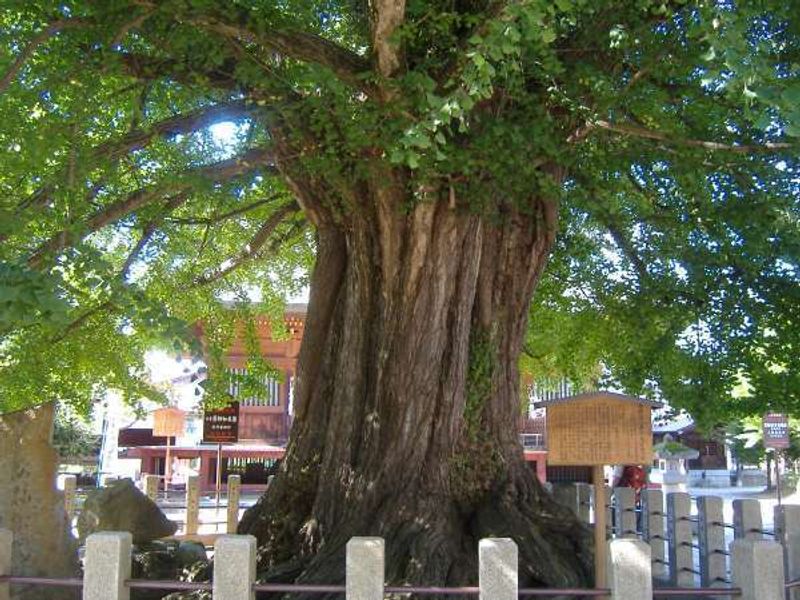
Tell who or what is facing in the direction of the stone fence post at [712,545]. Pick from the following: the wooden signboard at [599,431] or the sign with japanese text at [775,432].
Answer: the sign with japanese text

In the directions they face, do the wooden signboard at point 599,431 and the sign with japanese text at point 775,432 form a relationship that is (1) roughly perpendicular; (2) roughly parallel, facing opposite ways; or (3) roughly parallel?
roughly parallel

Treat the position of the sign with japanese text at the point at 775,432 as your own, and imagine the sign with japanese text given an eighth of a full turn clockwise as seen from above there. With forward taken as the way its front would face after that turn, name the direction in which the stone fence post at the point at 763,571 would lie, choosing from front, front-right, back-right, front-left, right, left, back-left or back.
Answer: front-left

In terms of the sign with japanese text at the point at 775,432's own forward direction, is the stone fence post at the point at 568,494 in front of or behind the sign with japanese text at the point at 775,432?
in front

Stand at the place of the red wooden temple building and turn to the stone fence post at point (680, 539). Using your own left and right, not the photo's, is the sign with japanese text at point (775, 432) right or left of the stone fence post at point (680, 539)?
left

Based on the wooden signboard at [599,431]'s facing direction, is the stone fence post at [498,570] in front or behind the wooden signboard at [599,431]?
in front

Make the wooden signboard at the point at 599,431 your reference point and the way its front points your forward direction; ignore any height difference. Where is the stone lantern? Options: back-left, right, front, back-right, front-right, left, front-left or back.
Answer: back

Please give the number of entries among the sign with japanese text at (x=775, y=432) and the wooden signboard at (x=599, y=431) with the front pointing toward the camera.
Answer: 2

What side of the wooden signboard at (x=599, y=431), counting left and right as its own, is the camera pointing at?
front

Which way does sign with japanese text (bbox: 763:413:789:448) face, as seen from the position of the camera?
facing the viewer

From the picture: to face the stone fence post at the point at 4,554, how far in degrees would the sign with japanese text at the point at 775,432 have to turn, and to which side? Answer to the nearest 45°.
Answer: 0° — it already faces it
